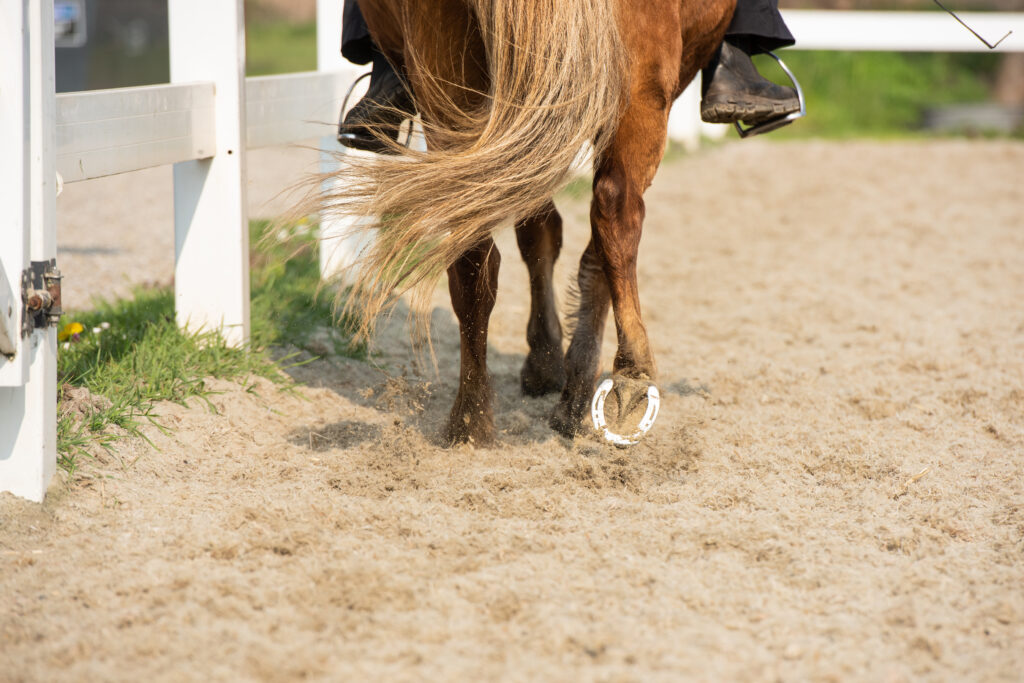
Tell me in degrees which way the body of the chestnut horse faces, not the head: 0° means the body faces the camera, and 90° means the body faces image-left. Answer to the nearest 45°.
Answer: approximately 180°

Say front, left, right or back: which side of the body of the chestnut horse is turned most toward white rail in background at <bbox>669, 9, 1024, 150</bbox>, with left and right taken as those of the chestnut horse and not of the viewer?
front
